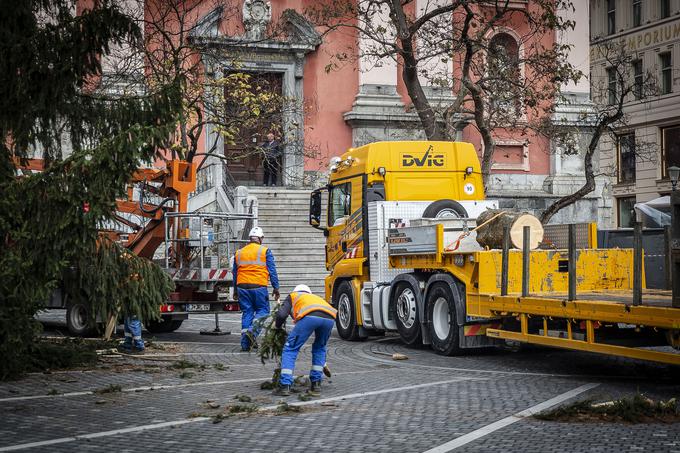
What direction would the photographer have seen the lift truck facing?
facing away from the viewer and to the left of the viewer

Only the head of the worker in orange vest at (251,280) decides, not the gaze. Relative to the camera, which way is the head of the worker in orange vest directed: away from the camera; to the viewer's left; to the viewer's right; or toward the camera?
away from the camera

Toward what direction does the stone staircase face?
toward the camera

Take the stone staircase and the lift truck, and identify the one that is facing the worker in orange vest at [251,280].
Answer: the stone staircase

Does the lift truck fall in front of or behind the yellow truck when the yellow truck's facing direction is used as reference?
in front

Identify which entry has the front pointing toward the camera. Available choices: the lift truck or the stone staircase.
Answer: the stone staircase

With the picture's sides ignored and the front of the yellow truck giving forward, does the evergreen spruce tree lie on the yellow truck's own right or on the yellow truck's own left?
on the yellow truck's own left

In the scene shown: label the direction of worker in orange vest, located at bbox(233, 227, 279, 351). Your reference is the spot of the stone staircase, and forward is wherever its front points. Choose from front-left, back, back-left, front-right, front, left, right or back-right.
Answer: front

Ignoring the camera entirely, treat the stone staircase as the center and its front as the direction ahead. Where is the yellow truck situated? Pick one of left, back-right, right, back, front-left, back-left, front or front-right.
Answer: front

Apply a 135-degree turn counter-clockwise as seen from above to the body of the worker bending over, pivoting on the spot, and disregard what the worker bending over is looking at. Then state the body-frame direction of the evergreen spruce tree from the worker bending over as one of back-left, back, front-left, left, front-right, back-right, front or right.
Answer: right

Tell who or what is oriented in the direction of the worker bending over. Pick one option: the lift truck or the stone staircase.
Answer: the stone staircase

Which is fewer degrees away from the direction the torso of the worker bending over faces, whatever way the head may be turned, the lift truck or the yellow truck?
the lift truck

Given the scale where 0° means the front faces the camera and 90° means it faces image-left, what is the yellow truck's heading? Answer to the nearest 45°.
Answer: approximately 135°

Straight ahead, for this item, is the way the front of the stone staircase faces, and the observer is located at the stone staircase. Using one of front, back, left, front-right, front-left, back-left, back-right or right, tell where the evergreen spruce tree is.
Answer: front

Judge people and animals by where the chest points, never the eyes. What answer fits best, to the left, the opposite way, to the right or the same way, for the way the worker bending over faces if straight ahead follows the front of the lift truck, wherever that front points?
the same way

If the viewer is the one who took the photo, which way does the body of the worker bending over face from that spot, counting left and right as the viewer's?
facing away from the viewer and to the left of the viewer
